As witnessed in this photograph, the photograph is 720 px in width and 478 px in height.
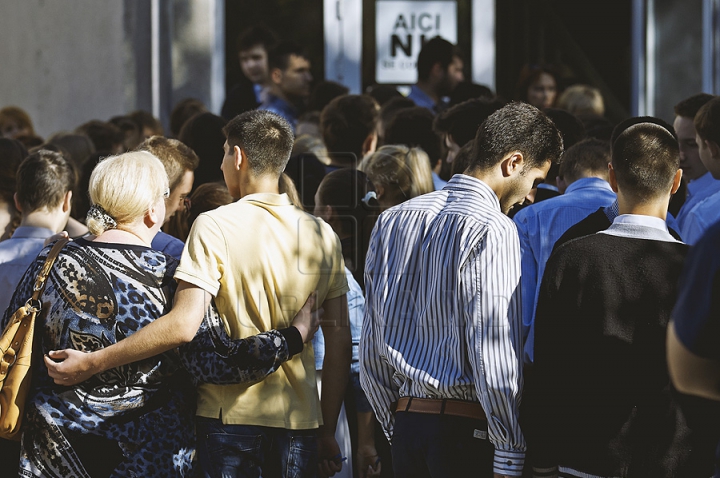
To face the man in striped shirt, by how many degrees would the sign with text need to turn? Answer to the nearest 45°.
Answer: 0° — it already faces them

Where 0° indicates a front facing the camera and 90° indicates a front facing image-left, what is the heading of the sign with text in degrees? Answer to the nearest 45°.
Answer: approximately 0°

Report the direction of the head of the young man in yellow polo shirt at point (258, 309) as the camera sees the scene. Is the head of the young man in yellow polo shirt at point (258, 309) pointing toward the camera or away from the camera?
away from the camera

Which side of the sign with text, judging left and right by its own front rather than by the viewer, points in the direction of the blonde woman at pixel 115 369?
front

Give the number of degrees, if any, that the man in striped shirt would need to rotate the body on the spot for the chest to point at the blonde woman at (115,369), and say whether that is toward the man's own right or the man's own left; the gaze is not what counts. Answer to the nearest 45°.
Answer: approximately 135° to the man's own left

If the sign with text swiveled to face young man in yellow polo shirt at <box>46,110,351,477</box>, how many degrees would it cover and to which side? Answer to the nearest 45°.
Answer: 0° — it already faces them

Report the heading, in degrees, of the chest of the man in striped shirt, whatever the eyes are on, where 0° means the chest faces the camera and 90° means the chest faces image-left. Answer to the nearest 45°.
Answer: approximately 225°

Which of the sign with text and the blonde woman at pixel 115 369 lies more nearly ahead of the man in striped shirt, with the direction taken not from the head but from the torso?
the sign with text

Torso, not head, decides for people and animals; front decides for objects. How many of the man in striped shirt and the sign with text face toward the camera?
1
